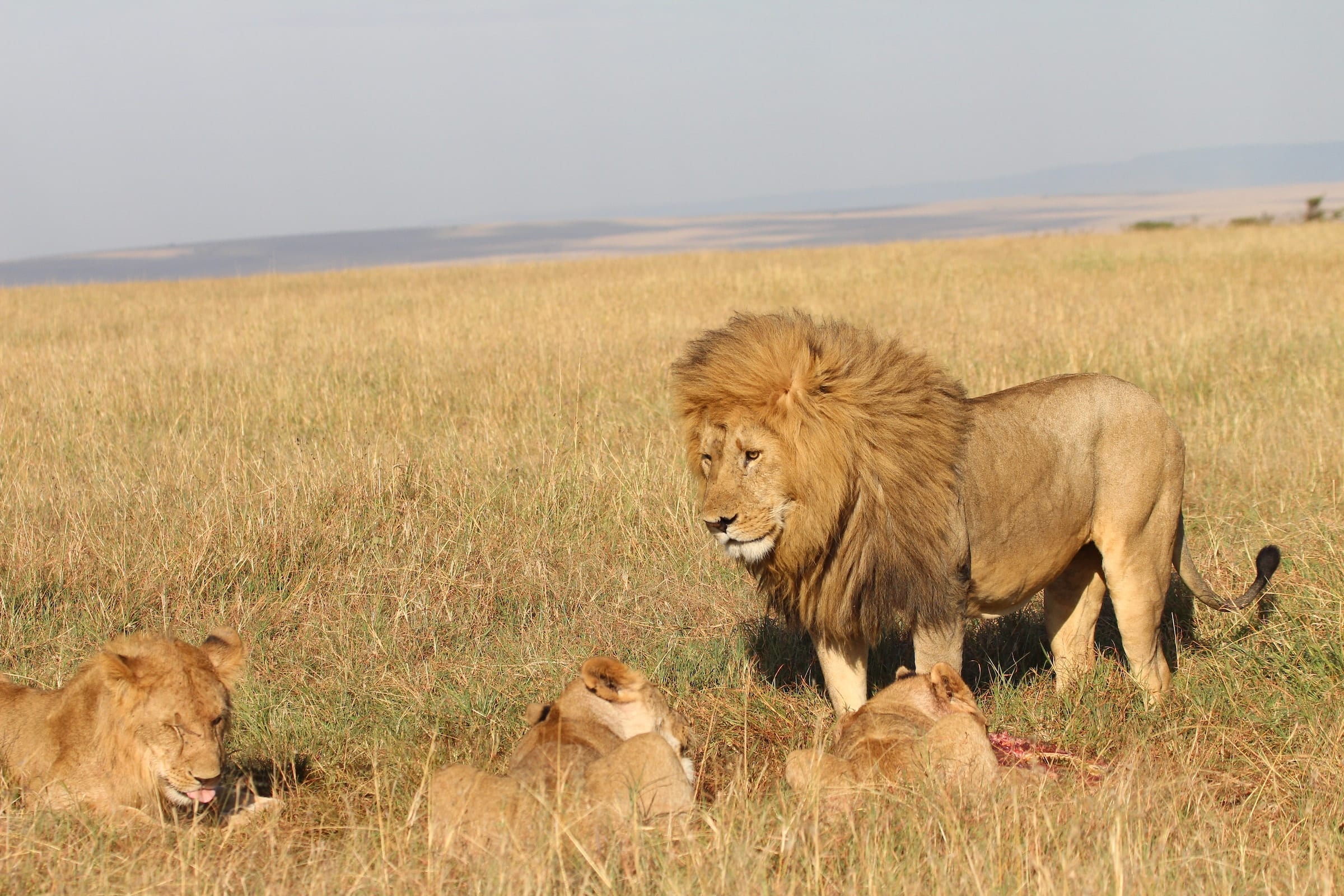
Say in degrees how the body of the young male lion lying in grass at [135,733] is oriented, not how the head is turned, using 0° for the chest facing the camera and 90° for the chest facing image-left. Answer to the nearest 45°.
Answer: approximately 315°

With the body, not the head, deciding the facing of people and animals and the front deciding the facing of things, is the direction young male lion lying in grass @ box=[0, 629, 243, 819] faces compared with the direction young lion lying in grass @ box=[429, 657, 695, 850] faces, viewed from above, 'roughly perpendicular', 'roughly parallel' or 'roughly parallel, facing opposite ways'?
roughly perpendicular

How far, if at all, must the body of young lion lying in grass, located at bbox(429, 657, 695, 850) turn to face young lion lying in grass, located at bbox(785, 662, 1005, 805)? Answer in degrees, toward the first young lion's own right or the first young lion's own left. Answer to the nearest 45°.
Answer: approximately 45° to the first young lion's own right

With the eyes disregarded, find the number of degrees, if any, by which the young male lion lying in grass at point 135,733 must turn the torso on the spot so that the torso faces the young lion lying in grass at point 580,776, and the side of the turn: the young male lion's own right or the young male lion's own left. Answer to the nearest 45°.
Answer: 0° — it already faces it

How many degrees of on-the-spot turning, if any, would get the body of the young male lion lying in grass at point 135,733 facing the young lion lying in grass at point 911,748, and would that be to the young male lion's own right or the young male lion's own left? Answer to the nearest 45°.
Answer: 0° — it already faces it

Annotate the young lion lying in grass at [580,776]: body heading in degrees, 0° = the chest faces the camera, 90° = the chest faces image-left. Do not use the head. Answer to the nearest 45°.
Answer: approximately 225°

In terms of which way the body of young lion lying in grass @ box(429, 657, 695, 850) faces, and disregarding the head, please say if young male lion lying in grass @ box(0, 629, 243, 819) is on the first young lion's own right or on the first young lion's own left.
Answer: on the first young lion's own left

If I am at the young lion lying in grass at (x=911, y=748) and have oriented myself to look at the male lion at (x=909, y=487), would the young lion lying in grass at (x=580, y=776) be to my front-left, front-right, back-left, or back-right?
back-left

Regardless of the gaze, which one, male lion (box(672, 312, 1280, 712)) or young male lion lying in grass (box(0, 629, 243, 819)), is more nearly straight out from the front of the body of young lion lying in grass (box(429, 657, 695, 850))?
the male lion (box(672, 312, 1280, 712))
